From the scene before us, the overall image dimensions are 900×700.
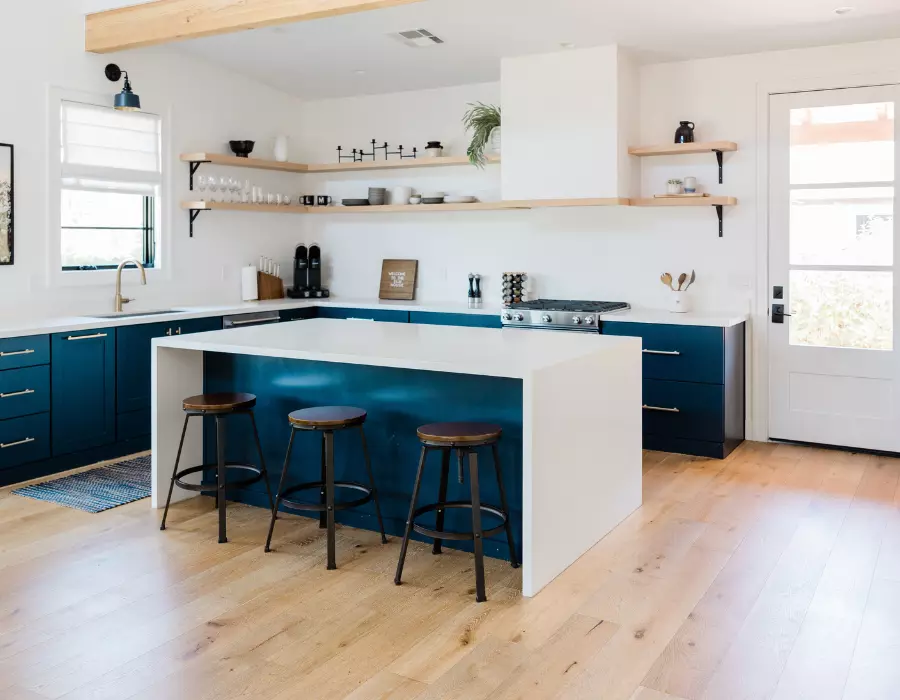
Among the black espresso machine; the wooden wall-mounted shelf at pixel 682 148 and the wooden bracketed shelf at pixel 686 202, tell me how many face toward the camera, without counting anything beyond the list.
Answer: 3

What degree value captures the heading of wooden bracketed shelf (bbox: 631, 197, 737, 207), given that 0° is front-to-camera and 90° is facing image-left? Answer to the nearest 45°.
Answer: approximately 0°

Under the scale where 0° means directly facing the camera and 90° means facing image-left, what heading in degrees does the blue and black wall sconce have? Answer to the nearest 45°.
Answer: approximately 315°

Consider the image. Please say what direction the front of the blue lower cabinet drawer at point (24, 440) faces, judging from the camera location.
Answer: facing the viewer and to the right of the viewer

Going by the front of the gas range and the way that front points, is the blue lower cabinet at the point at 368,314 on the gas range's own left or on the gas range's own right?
on the gas range's own right

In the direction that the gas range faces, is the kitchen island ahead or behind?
ahead

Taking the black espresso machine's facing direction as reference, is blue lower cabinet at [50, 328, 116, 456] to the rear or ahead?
ahead

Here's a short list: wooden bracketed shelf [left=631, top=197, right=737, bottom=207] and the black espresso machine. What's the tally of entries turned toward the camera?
2

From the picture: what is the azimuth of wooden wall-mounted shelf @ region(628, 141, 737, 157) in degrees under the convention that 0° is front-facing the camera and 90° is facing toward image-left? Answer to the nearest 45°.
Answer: approximately 0°
